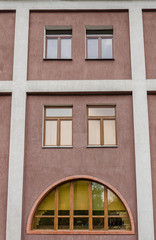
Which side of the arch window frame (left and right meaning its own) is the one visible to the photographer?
front
